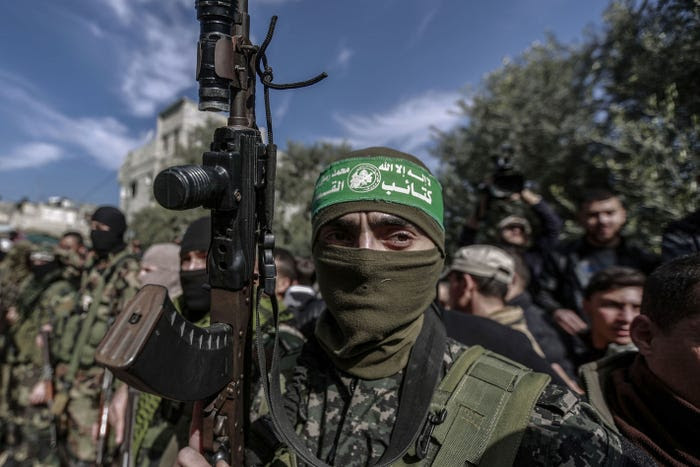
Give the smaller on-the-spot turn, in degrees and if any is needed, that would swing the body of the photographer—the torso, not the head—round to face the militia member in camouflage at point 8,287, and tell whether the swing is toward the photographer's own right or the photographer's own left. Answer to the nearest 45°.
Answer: approximately 90° to the photographer's own right

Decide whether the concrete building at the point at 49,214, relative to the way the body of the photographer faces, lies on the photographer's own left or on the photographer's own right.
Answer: on the photographer's own right

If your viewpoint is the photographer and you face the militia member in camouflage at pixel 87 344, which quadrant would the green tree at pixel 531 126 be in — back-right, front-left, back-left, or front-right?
back-right

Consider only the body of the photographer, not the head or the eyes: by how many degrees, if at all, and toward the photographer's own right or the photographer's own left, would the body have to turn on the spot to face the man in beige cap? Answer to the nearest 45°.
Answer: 0° — they already face them

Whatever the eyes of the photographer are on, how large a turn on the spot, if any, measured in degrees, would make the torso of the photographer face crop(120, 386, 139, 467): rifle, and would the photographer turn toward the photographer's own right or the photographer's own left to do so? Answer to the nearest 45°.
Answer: approximately 45° to the photographer's own right

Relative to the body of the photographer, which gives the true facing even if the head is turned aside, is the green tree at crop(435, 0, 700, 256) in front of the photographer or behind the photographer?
behind

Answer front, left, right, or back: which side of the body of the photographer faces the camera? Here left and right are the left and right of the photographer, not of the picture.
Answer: front
